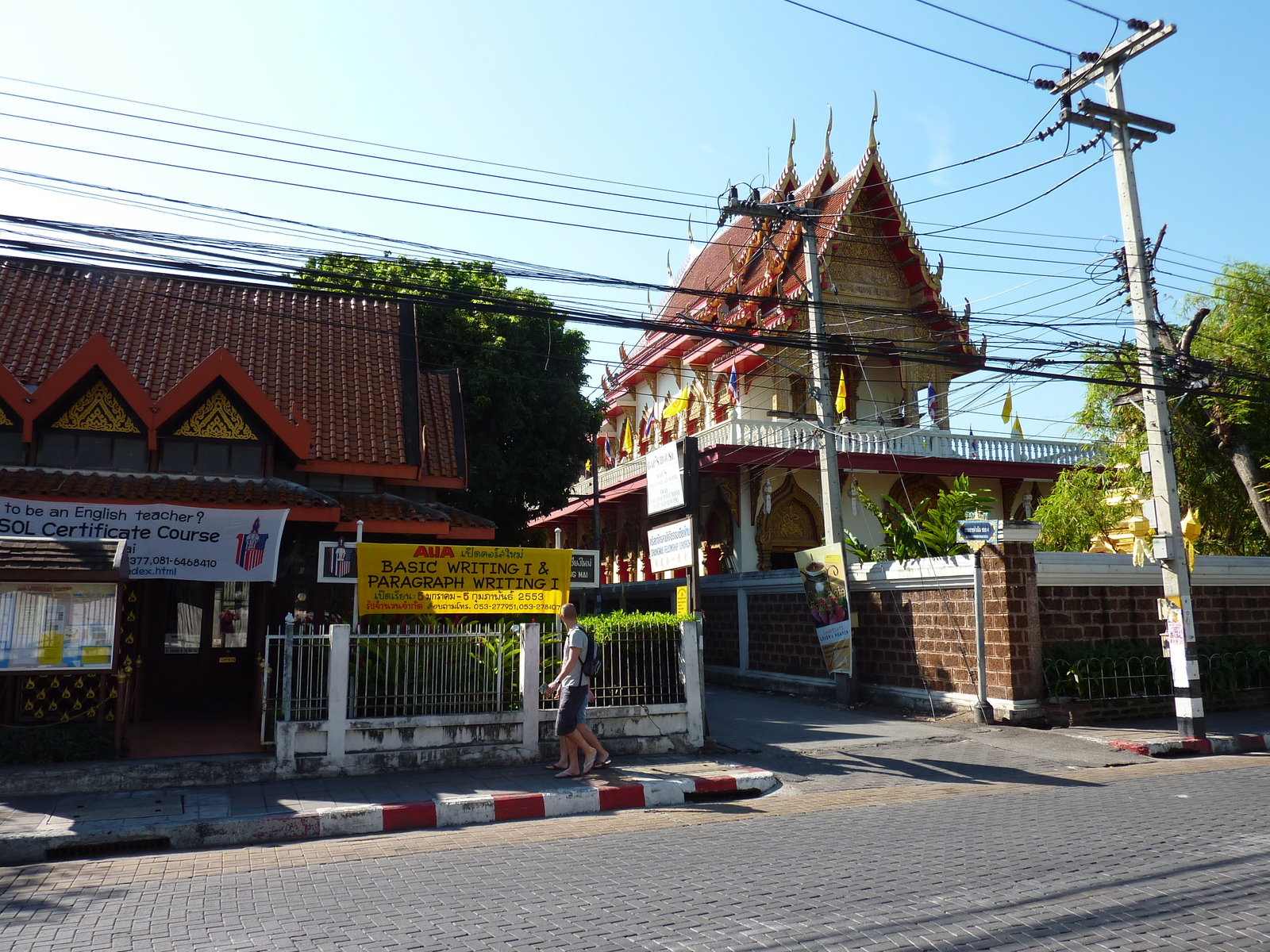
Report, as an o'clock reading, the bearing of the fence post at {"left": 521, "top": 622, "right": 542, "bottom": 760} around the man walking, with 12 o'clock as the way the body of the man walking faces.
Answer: The fence post is roughly at 2 o'clock from the man walking.

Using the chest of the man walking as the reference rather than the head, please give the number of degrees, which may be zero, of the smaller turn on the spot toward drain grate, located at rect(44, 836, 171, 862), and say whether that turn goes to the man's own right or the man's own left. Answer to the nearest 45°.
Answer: approximately 45° to the man's own left

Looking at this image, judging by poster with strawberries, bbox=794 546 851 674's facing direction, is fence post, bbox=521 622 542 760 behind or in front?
in front

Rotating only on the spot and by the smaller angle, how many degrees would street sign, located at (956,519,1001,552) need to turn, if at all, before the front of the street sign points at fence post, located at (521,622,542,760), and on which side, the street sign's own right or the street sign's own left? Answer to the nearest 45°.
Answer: approximately 45° to the street sign's own right

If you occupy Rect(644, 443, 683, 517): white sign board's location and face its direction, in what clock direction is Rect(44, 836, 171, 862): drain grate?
The drain grate is roughly at 12 o'clock from the white sign board.
